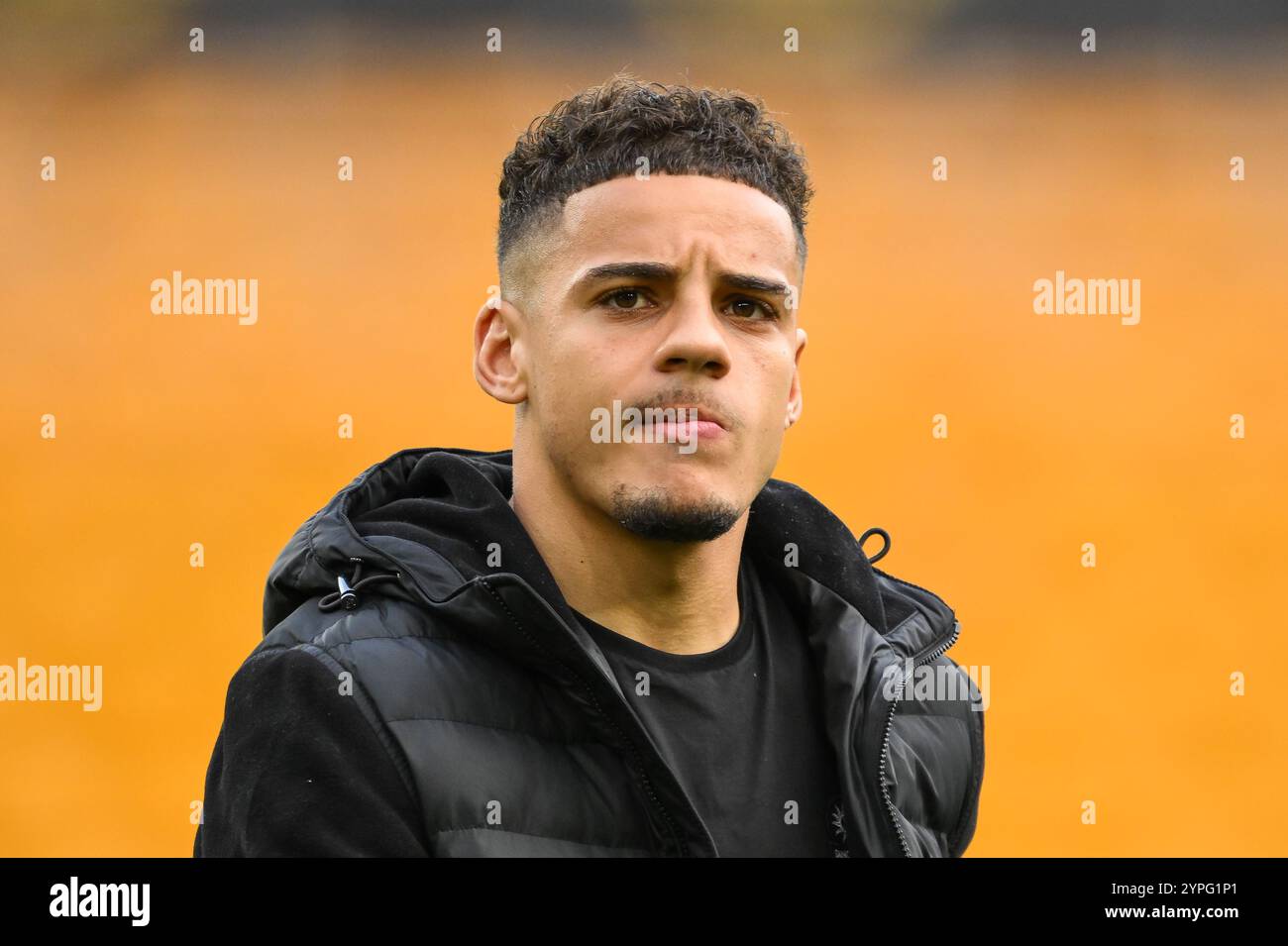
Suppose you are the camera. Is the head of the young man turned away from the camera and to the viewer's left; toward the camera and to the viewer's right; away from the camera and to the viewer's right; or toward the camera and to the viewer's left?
toward the camera and to the viewer's right

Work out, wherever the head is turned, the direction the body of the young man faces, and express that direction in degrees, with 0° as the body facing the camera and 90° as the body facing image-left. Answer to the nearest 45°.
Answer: approximately 315°
